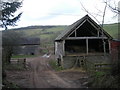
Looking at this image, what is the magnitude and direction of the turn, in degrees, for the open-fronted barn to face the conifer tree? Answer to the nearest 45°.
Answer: approximately 45° to its right

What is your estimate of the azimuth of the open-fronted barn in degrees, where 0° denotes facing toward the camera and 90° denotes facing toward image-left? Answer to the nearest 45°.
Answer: approximately 0°
